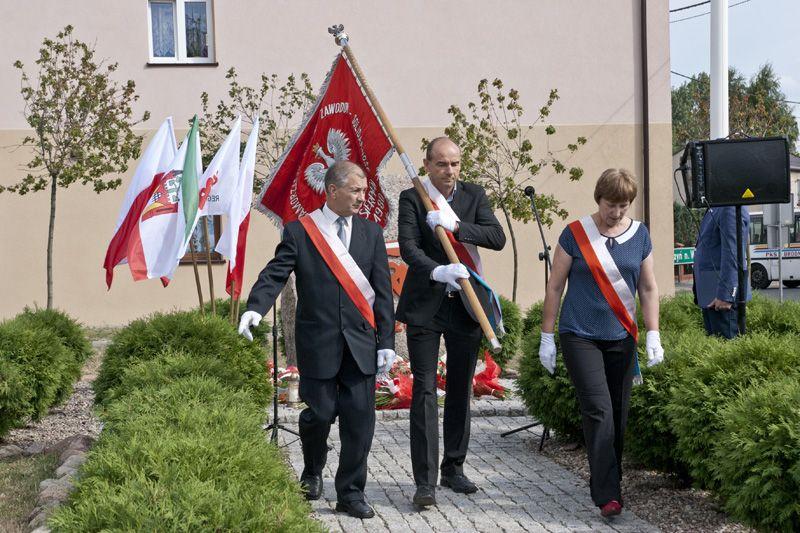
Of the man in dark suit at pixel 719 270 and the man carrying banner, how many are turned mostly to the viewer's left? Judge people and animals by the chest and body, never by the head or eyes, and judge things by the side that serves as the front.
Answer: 1

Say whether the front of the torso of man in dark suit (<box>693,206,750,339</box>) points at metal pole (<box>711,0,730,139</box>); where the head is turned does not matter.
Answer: no

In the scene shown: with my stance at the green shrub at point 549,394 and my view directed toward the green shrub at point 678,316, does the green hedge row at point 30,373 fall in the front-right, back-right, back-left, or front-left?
back-left

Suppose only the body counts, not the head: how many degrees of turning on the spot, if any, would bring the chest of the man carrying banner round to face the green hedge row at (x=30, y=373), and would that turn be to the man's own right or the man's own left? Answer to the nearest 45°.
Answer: approximately 135° to the man's own right

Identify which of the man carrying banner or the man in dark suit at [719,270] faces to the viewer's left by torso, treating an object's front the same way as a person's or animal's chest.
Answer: the man in dark suit

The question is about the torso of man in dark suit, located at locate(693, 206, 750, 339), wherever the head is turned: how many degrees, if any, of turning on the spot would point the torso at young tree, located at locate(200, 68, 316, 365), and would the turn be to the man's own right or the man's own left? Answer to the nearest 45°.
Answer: approximately 45° to the man's own right

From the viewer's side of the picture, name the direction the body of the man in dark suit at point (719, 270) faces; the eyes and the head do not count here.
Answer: to the viewer's left

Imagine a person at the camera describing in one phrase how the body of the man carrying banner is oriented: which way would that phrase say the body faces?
toward the camera

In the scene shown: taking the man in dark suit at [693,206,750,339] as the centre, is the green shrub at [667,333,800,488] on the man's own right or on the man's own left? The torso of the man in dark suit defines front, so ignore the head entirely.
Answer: on the man's own left

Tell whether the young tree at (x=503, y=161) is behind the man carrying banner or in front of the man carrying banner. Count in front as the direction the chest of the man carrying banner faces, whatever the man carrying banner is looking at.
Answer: behind

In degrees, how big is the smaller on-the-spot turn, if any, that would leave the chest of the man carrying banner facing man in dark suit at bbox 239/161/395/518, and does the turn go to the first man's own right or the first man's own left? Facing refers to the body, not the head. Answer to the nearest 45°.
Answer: approximately 45° to the first man's own right

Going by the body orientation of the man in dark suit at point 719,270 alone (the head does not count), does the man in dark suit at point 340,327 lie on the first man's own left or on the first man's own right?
on the first man's own left

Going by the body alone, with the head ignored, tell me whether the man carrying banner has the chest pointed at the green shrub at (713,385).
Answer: no

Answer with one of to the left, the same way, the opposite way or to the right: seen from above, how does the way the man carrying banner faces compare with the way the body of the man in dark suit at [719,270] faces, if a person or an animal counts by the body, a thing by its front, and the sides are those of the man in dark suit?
to the left
